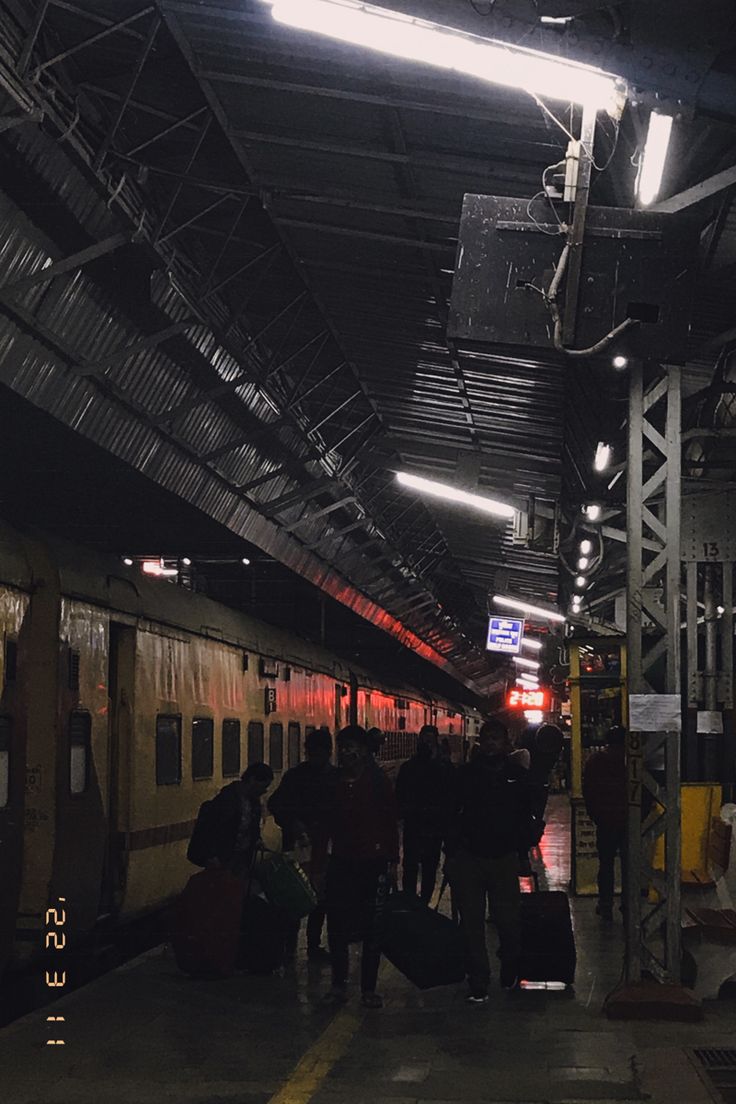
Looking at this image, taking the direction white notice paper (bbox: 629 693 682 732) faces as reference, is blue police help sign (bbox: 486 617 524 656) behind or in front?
behind

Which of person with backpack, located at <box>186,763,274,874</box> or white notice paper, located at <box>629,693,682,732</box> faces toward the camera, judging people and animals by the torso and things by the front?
the white notice paper

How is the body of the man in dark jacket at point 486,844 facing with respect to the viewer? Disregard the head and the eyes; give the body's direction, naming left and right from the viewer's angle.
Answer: facing the viewer

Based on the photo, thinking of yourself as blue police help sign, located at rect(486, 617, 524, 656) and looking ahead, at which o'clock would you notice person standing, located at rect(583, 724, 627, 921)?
The person standing is roughly at 12 o'clock from the blue police help sign.

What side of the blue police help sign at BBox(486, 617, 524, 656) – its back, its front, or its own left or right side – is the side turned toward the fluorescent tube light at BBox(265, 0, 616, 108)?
front

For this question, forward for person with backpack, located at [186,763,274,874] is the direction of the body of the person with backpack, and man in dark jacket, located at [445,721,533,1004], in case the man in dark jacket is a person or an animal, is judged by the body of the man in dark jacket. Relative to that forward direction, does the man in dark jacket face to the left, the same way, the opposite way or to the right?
to the right

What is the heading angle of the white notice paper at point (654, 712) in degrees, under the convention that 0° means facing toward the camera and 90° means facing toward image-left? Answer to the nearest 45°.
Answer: approximately 0°
